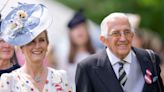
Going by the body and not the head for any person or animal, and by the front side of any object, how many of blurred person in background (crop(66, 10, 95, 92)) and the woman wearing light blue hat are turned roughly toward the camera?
2

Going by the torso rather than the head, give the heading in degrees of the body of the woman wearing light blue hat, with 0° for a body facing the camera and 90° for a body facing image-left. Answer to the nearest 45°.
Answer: approximately 0°

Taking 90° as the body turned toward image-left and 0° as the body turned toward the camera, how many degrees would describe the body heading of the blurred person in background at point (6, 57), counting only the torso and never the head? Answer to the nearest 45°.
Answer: approximately 0°

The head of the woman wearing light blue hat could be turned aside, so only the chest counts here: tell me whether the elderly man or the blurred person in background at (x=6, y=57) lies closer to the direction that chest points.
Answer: the elderly man

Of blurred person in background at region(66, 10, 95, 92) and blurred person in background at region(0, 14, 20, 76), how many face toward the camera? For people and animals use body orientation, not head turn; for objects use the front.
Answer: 2
